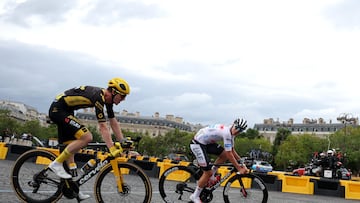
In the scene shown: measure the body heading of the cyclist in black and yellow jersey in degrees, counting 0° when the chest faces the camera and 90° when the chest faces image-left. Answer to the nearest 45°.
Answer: approximately 270°

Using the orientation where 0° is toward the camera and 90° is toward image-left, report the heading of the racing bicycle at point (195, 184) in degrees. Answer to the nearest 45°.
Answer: approximately 270°

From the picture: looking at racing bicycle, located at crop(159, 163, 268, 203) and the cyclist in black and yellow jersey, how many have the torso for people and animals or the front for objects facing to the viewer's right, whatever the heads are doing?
2

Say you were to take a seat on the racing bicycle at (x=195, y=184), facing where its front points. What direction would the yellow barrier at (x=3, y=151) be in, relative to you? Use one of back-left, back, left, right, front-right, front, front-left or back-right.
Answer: back-left

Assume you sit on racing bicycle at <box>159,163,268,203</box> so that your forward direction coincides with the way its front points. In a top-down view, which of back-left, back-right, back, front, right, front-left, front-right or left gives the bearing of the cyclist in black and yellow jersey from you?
back-right

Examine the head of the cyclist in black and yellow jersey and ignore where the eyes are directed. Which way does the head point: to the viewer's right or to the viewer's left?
to the viewer's right

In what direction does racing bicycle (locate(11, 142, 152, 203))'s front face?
to the viewer's right

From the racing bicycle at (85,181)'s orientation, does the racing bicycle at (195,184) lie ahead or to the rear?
ahead
